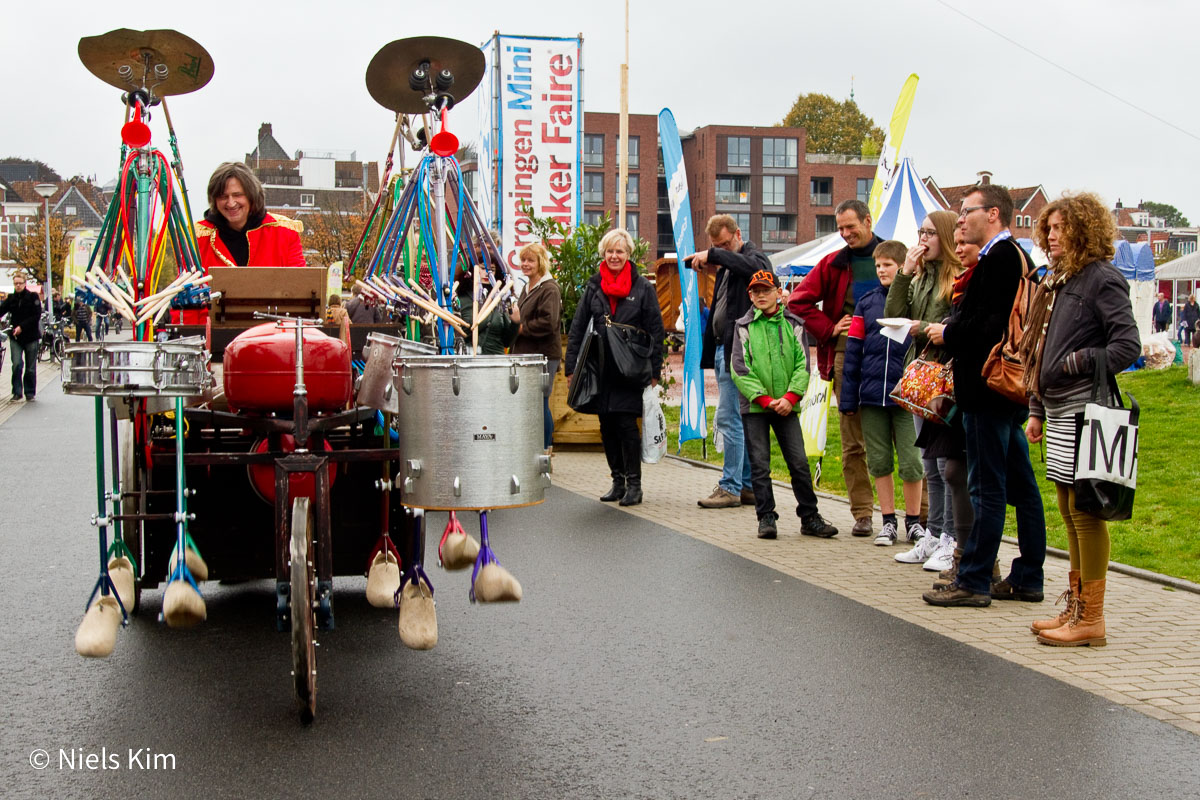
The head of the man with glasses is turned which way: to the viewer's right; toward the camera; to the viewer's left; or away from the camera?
to the viewer's left

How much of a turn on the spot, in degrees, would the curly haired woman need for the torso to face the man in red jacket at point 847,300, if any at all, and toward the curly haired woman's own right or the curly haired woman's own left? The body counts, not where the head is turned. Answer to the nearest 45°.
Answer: approximately 45° to the curly haired woman's own right

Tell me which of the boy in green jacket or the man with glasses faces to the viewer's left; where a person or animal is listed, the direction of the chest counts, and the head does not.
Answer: the man with glasses

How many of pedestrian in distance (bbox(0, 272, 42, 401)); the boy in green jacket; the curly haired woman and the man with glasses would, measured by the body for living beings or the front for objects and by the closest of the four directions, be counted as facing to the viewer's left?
2

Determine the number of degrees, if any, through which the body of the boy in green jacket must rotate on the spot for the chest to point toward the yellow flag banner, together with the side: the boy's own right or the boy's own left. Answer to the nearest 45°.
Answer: approximately 180°

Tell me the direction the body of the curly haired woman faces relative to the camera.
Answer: to the viewer's left

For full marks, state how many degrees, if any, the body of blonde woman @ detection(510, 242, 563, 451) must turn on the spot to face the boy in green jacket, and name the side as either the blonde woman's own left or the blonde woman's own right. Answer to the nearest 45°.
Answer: approximately 90° to the blonde woman's own left
